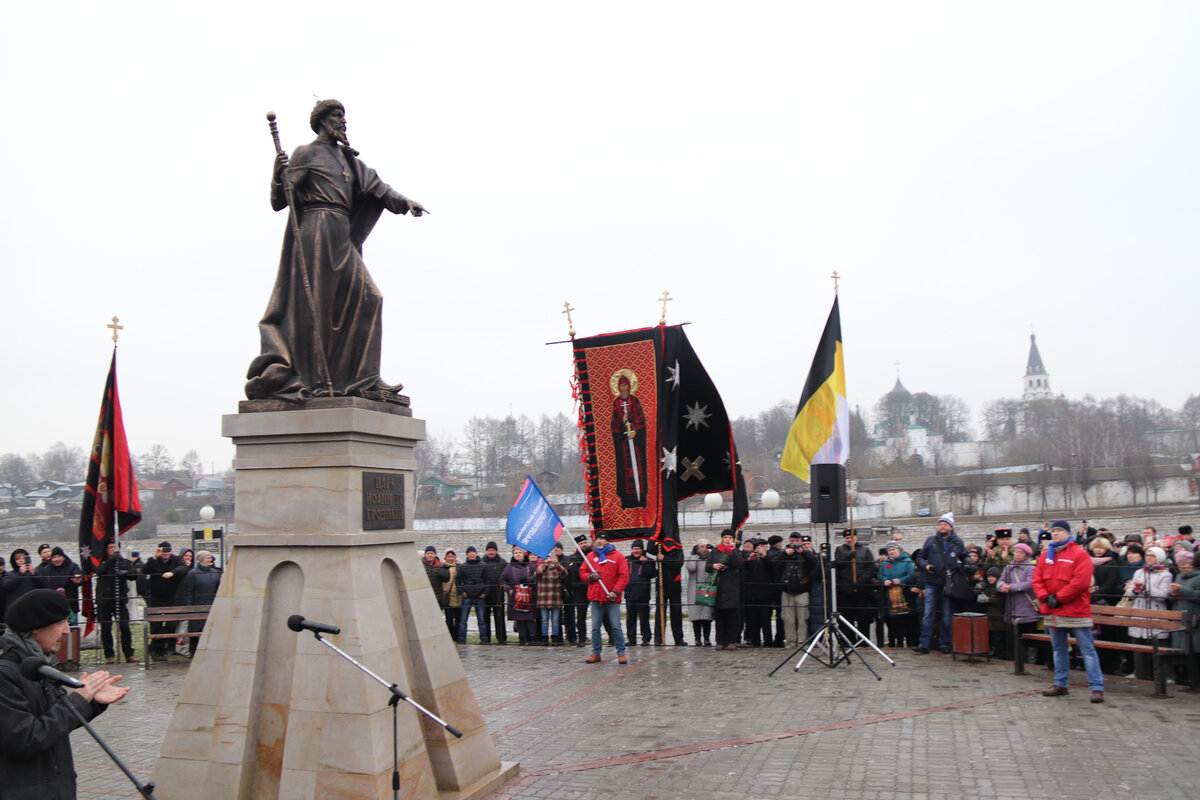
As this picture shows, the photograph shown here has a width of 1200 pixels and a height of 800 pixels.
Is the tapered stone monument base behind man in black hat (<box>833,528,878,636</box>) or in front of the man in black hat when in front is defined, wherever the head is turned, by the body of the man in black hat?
in front

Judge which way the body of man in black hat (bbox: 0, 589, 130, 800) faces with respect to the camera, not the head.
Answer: to the viewer's right

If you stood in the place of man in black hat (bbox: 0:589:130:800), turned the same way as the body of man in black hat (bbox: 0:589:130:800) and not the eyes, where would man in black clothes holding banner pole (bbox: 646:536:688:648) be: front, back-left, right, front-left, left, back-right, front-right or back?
front-left

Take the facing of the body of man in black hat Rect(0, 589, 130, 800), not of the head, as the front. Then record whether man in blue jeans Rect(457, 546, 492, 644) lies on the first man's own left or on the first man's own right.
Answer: on the first man's own left

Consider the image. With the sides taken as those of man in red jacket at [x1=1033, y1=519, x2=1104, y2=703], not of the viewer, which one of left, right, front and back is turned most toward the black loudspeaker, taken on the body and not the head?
right

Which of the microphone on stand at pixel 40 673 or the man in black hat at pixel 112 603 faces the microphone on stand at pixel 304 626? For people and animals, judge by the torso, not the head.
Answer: the man in black hat

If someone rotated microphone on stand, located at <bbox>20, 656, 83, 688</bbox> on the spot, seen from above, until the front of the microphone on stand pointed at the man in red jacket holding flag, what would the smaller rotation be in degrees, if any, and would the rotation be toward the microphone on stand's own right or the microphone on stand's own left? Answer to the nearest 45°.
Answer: approximately 135° to the microphone on stand's own right

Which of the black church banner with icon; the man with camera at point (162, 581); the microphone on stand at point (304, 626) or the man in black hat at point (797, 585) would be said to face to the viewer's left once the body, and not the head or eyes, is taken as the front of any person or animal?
the microphone on stand

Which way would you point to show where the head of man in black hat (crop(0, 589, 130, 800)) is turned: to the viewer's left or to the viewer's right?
to the viewer's right
